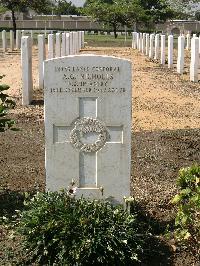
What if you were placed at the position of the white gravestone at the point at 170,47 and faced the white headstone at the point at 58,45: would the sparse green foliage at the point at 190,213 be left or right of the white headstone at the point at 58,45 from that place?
left

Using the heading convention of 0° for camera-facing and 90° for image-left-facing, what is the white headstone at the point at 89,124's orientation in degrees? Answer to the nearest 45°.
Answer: approximately 0°

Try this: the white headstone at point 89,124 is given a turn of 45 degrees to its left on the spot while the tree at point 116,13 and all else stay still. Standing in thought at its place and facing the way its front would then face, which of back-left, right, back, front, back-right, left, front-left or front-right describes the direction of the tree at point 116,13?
back-left

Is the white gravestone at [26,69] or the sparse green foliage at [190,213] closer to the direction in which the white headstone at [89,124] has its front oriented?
the sparse green foliage

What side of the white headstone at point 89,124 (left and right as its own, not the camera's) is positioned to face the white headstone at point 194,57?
back

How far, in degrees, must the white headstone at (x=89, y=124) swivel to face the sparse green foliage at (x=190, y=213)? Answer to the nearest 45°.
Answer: approximately 45° to its left

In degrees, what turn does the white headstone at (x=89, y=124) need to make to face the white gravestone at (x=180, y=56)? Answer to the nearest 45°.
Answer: approximately 180°

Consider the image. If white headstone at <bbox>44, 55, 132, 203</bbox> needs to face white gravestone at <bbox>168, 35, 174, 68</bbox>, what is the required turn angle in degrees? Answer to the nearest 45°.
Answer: approximately 180°

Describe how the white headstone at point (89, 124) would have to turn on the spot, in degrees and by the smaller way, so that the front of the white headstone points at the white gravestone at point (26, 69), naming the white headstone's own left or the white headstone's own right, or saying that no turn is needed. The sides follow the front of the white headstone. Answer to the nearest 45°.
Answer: approximately 180°

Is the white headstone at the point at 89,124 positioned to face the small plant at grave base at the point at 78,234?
yes

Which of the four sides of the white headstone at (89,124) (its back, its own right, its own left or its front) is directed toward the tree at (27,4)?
back
